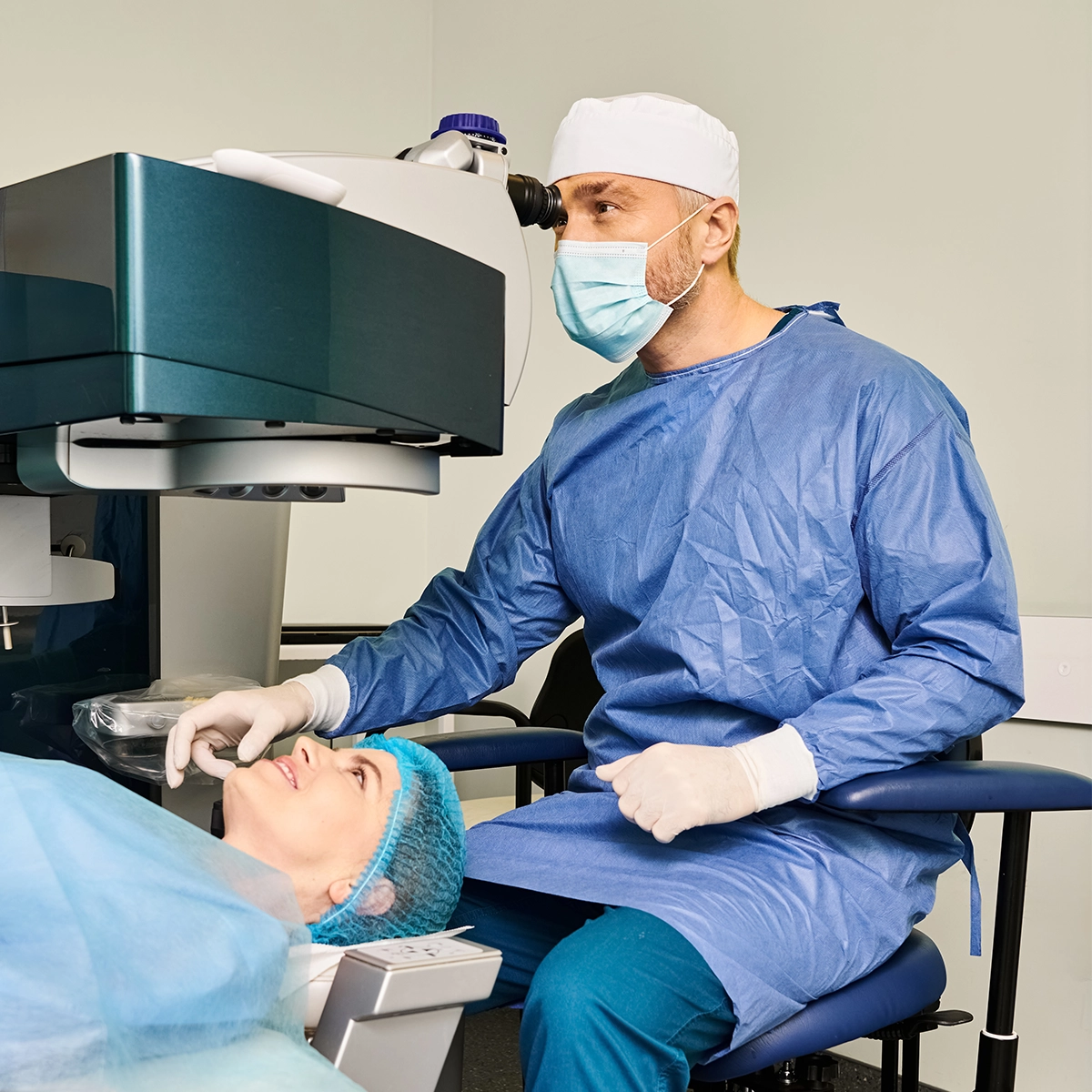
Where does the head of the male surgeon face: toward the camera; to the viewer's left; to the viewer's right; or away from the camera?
to the viewer's left

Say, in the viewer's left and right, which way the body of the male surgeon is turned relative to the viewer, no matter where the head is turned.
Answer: facing the viewer and to the left of the viewer

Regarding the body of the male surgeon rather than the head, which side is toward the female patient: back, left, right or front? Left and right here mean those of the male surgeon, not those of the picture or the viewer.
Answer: front
